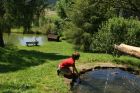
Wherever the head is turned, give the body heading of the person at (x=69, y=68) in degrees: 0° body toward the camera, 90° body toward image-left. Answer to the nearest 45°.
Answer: approximately 270°

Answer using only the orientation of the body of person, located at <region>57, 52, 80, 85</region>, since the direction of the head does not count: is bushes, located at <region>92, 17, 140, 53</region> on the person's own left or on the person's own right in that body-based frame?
on the person's own left

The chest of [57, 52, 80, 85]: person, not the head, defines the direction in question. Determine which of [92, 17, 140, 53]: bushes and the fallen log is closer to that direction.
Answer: the fallen log

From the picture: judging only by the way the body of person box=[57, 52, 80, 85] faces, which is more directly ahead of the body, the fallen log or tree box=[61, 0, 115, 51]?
the fallen log

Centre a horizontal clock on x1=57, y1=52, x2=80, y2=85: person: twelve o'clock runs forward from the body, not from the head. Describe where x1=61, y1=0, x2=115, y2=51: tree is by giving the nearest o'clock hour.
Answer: The tree is roughly at 9 o'clock from the person.
